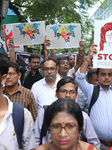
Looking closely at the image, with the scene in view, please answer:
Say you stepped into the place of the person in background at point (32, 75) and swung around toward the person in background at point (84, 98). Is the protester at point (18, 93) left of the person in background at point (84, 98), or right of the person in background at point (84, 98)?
right

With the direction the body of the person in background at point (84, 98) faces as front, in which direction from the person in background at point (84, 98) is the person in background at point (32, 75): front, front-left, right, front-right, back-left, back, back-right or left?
back

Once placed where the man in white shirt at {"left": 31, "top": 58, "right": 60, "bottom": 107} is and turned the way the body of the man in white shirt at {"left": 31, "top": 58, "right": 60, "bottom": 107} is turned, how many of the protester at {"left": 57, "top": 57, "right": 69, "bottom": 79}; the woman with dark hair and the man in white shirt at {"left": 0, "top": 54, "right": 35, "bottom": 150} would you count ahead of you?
2

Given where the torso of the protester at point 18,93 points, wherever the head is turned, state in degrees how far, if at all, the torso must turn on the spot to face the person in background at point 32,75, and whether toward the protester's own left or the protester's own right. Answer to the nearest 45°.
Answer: approximately 135° to the protester's own right

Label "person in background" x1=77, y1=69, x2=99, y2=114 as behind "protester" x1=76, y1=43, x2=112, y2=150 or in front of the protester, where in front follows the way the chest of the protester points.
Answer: behind

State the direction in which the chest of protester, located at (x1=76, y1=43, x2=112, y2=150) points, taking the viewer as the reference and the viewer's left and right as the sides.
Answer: facing the viewer

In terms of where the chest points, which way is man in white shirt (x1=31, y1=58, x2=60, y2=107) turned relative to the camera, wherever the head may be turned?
toward the camera

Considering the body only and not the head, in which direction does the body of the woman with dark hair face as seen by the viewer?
toward the camera

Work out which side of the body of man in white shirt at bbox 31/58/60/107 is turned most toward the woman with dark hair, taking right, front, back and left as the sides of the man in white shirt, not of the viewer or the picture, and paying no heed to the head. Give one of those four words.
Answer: front

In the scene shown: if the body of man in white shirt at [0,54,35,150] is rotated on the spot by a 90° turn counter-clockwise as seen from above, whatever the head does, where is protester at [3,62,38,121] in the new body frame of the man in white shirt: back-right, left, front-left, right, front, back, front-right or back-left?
back-left

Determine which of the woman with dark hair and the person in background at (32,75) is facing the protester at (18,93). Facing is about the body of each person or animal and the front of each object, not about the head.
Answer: the person in background
